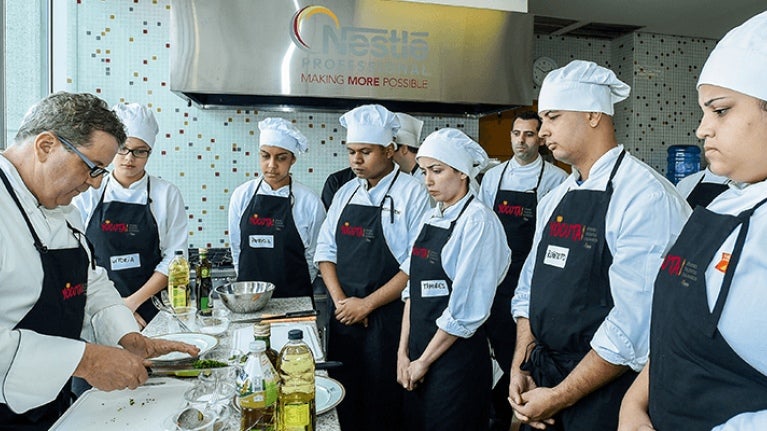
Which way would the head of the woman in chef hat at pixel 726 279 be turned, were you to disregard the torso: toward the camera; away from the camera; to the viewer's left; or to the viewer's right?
to the viewer's left

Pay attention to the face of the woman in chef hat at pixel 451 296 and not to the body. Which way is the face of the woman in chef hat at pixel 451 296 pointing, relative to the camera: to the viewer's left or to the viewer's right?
to the viewer's left

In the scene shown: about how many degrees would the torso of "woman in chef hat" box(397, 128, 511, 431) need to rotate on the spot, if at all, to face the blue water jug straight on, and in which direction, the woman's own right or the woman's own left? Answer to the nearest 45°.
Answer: approximately 180°

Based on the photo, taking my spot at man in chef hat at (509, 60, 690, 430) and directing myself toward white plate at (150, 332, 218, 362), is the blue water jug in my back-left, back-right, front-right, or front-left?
back-right

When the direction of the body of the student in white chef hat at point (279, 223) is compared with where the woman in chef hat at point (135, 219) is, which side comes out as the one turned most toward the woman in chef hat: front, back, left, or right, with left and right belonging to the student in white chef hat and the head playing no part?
right

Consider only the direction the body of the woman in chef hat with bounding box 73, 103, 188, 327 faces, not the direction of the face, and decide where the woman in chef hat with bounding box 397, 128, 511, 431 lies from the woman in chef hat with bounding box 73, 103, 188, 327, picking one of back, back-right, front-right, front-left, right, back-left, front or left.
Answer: front-left

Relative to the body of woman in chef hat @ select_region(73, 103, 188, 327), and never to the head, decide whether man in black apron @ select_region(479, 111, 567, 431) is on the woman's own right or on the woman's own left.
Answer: on the woman's own left

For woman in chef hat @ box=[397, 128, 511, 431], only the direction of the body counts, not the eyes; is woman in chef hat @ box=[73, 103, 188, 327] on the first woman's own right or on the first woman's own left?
on the first woman's own right

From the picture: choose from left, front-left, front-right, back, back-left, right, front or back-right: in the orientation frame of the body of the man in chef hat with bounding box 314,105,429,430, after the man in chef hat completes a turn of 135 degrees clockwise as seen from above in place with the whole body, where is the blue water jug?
front-right
